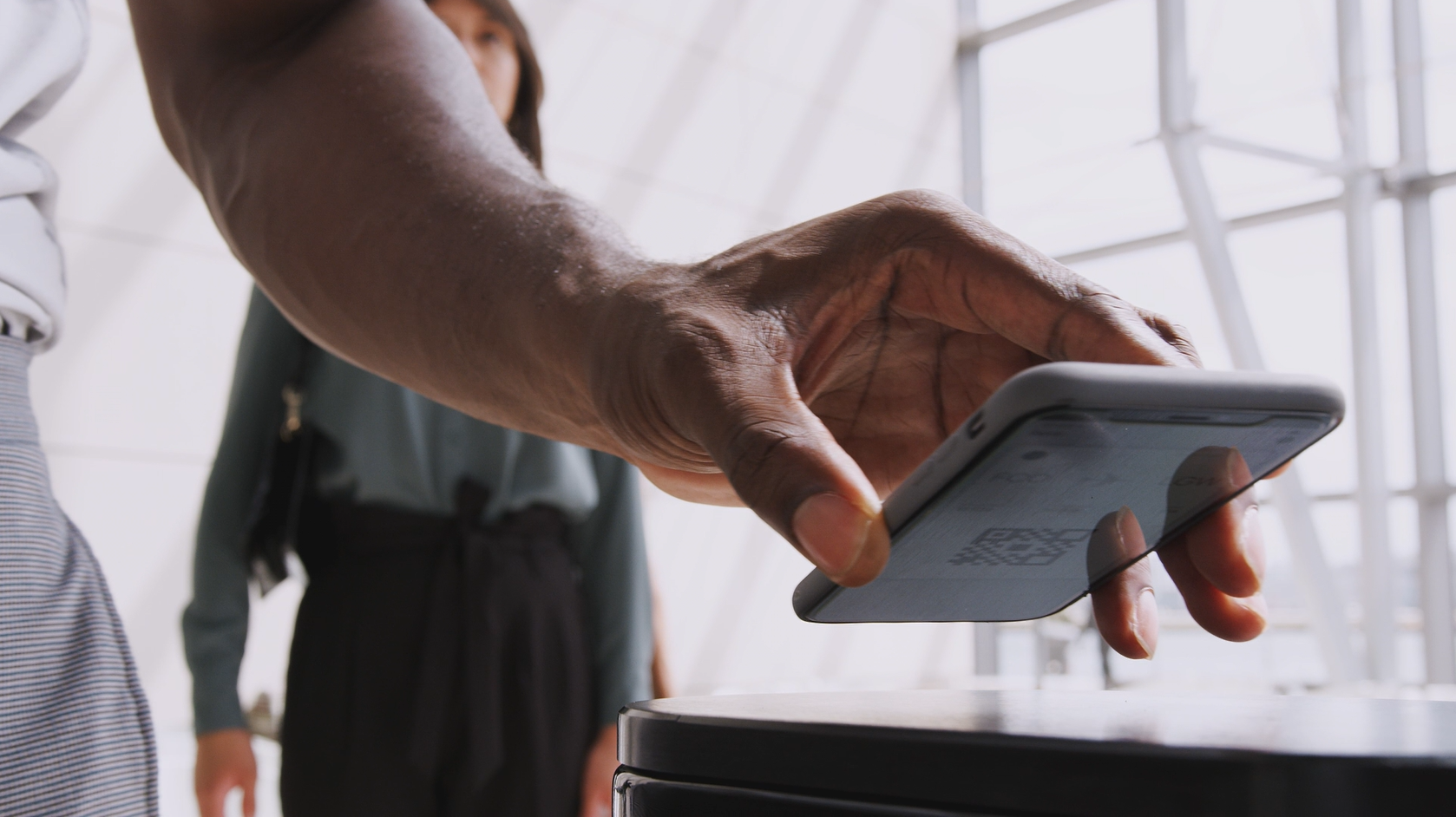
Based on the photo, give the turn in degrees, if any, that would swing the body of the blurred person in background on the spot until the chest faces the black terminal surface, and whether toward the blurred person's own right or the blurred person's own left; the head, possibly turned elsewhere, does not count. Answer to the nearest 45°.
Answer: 0° — they already face it

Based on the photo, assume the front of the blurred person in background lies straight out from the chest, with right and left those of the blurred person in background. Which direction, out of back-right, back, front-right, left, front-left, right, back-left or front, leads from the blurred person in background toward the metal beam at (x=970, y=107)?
back-left

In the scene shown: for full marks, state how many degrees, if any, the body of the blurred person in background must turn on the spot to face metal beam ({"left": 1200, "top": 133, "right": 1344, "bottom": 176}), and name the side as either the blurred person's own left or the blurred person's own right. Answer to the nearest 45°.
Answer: approximately 135° to the blurred person's own left

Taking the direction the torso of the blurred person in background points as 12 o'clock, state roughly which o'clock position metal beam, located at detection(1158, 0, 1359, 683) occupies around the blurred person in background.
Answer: The metal beam is roughly at 8 o'clock from the blurred person in background.

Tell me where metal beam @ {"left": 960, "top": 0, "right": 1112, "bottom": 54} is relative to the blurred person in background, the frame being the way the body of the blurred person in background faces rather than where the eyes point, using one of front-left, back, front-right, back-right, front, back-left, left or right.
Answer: back-left

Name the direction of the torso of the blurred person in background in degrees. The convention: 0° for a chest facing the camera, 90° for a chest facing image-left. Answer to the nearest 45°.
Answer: approximately 0°

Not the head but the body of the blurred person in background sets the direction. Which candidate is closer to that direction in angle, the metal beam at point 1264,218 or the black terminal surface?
the black terminal surface

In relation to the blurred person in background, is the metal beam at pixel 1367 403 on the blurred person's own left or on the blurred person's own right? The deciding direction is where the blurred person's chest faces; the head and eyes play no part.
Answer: on the blurred person's own left
